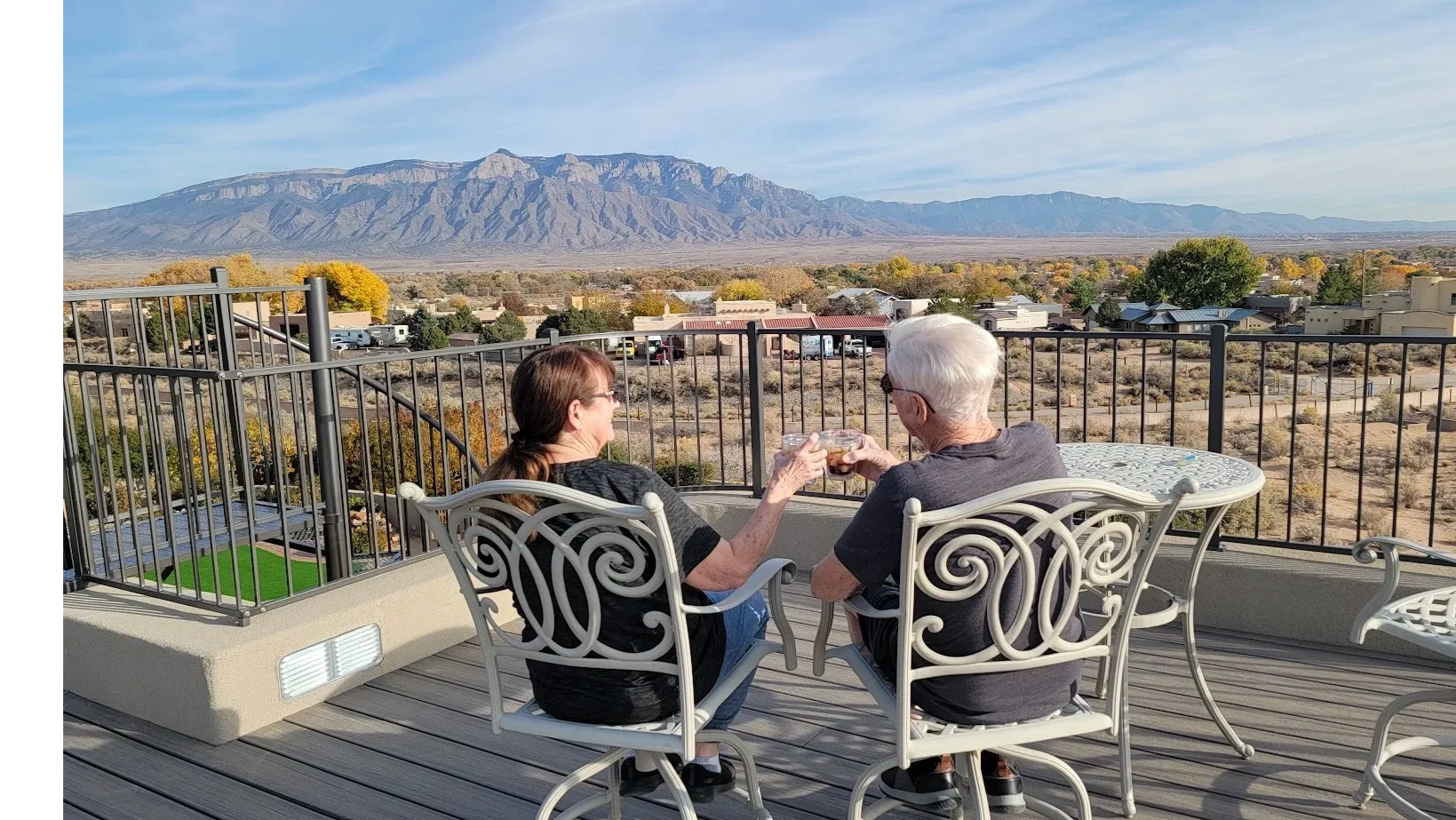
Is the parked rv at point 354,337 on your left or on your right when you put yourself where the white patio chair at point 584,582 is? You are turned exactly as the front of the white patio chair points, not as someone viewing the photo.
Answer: on your left

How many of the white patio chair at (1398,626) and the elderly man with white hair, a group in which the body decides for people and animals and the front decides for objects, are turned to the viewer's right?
0

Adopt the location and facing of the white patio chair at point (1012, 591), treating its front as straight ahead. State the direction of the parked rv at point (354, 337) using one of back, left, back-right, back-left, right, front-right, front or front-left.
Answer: front

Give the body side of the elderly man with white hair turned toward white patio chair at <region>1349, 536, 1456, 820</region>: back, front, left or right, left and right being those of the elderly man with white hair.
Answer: right

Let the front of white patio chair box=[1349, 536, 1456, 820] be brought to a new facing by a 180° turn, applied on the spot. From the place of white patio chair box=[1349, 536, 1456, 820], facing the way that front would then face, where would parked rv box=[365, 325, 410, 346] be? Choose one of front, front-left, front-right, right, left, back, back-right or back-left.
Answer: left

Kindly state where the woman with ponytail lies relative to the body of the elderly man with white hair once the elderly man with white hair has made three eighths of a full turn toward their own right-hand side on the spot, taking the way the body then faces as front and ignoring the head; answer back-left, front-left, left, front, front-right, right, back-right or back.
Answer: back

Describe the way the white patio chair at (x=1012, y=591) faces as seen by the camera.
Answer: facing away from the viewer and to the left of the viewer

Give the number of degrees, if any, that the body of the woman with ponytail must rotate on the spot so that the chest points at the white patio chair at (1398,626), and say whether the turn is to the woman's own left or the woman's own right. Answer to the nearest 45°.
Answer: approximately 45° to the woman's own right

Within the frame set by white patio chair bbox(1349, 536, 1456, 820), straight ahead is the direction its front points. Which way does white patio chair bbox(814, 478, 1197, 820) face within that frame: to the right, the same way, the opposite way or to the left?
to the right

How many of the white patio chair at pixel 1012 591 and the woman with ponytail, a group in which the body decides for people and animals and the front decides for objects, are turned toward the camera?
0

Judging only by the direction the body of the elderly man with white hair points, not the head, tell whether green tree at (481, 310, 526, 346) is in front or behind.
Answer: in front
